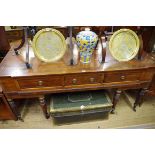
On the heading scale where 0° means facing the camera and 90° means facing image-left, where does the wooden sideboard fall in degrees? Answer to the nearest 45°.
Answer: approximately 0°
